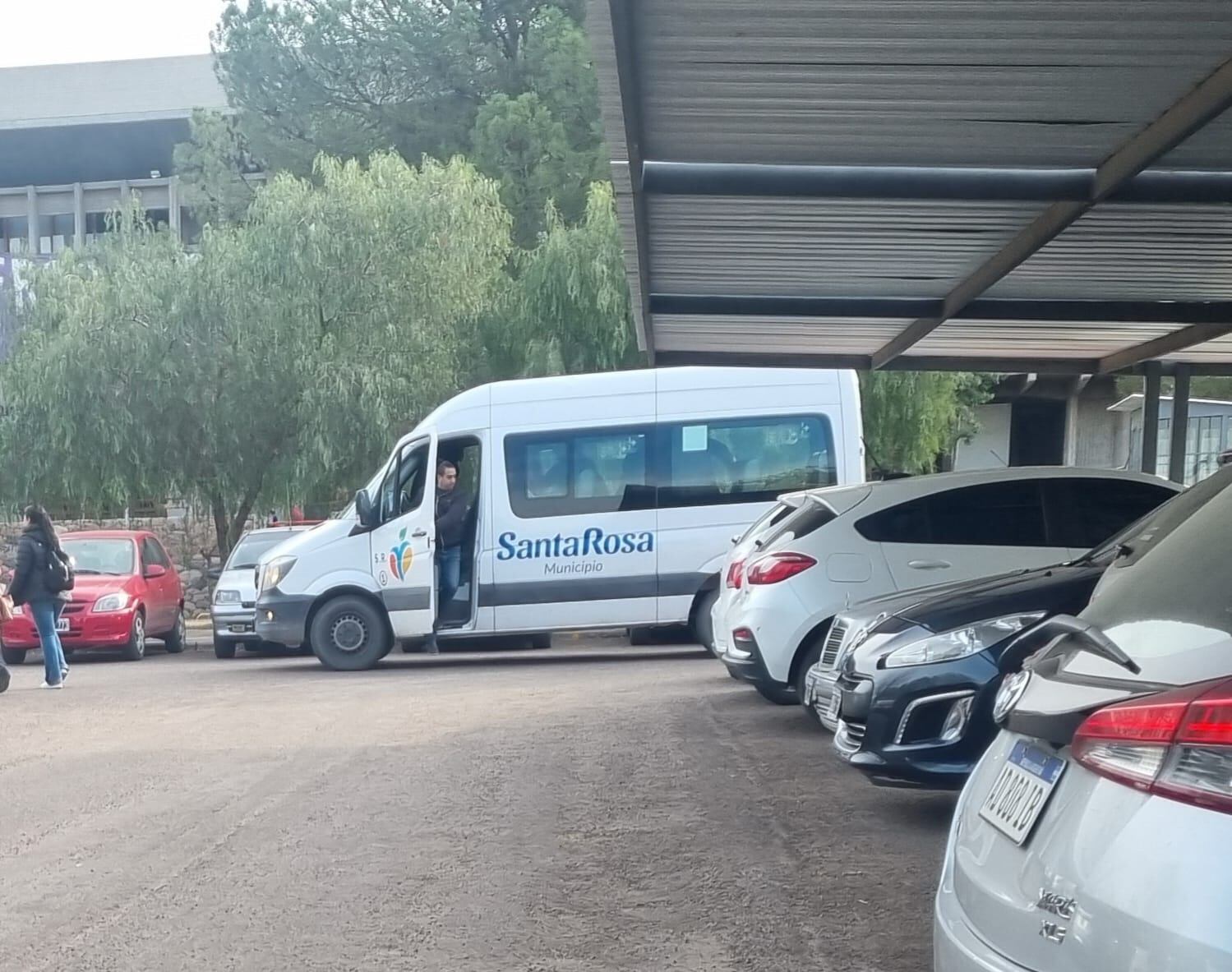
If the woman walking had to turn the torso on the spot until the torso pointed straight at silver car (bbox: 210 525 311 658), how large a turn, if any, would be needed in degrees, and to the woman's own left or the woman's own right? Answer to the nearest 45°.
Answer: approximately 90° to the woman's own right

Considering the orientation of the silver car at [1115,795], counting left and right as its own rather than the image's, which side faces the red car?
left

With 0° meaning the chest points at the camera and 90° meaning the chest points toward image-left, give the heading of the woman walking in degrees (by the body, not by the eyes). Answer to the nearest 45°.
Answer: approximately 135°

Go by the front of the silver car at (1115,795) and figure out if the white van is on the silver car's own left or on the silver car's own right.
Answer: on the silver car's own left

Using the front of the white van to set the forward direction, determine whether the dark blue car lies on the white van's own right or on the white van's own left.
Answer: on the white van's own left

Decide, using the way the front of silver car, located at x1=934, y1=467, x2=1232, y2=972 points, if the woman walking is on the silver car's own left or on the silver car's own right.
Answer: on the silver car's own left

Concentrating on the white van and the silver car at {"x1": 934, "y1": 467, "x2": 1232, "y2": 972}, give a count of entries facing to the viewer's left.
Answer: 1

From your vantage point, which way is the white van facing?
to the viewer's left

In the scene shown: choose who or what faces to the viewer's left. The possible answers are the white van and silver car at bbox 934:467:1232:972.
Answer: the white van

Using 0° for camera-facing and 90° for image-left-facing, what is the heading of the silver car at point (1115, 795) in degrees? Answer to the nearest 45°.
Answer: approximately 225°
